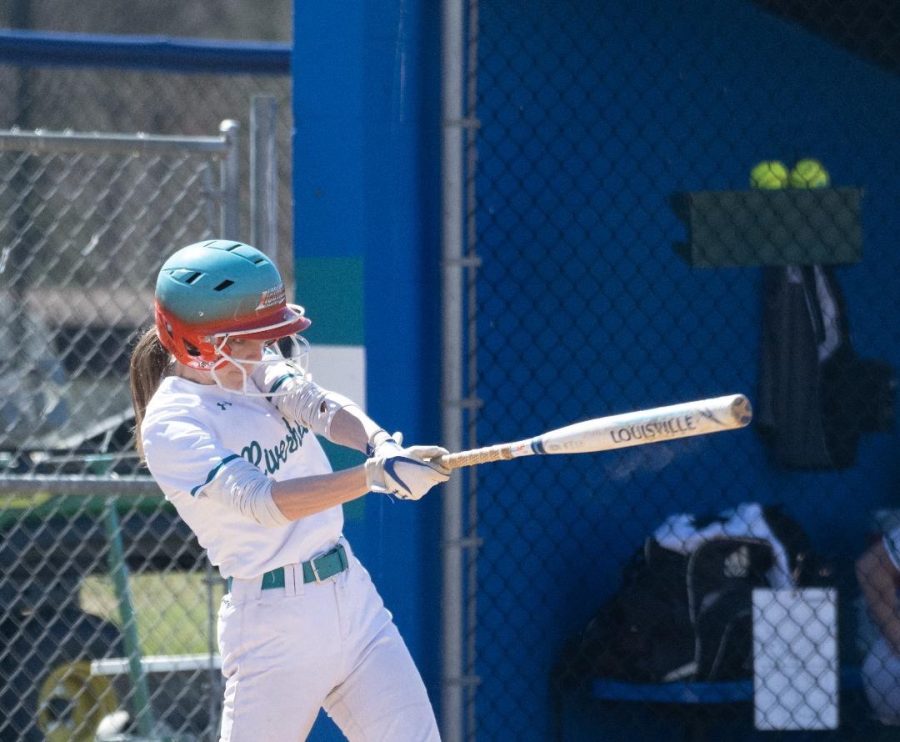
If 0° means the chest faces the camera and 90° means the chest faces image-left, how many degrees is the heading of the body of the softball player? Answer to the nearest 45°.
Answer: approximately 315°

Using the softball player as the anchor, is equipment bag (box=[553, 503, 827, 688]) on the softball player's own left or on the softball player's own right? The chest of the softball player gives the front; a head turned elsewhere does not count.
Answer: on the softball player's own left

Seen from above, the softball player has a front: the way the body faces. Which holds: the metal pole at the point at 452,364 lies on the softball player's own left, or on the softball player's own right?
on the softball player's own left

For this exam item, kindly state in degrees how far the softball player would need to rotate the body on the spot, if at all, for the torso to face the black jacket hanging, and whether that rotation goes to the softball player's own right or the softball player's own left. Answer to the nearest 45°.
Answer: approximately 90° to the softball player's own left

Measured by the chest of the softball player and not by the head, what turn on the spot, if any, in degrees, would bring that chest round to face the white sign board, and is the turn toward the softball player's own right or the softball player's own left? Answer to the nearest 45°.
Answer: approximately 90° to the softball player's own left
